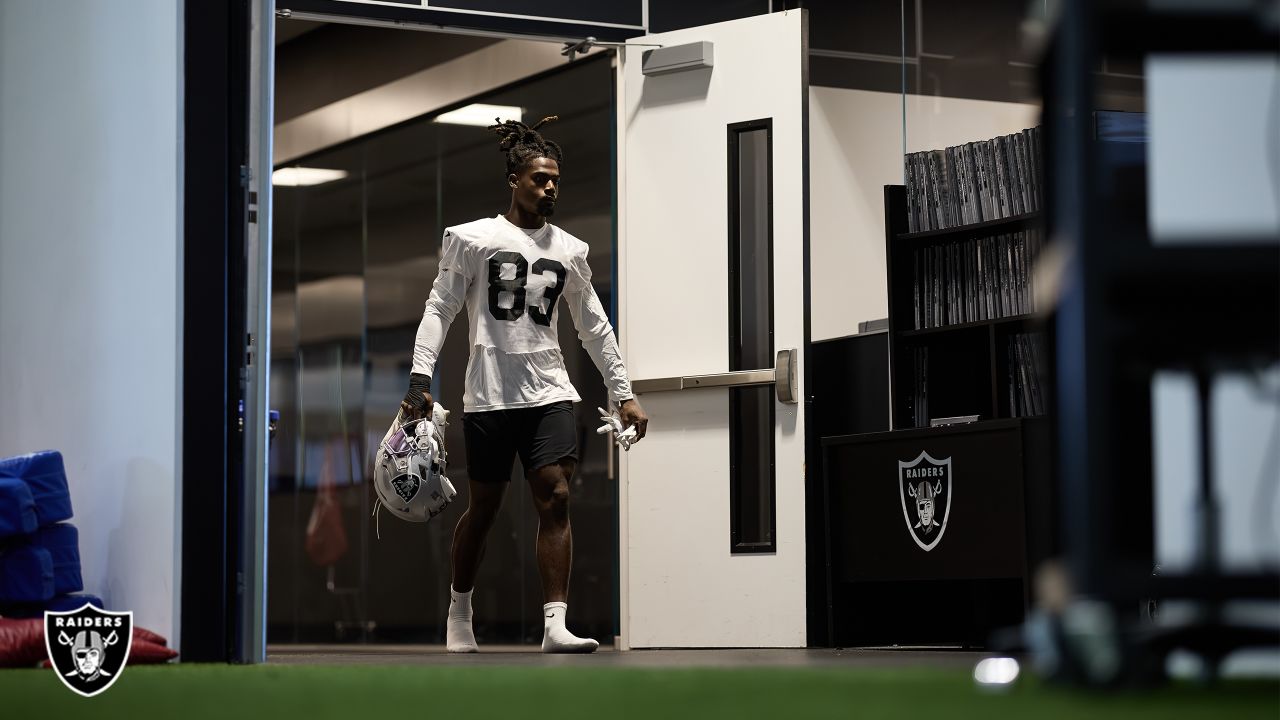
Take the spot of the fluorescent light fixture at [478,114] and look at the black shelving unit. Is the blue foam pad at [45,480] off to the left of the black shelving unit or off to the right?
right

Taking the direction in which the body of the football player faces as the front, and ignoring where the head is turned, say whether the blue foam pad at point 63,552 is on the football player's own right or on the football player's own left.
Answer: on the football player's own right

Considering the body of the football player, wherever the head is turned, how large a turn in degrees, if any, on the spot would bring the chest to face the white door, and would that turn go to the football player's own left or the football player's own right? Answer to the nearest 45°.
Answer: approximately 90° to the football player's own left

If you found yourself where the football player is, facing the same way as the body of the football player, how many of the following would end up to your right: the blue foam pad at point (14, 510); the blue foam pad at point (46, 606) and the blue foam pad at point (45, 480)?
3

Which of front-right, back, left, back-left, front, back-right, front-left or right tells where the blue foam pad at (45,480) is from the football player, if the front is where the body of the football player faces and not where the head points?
right

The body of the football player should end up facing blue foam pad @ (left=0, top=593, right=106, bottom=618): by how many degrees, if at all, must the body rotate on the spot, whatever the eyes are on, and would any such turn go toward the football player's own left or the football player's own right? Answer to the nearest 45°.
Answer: approximately 90° to the football player's own right

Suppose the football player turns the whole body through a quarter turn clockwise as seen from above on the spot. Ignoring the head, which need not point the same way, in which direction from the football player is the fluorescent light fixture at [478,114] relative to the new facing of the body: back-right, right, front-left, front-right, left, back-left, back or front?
back-right

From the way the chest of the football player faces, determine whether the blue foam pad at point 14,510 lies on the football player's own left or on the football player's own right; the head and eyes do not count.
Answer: on the football player's own right

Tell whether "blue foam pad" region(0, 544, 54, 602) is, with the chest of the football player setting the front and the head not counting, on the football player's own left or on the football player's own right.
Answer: on the football player's own right

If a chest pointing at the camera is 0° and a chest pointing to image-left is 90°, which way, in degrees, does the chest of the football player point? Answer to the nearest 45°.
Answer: approximately 315°

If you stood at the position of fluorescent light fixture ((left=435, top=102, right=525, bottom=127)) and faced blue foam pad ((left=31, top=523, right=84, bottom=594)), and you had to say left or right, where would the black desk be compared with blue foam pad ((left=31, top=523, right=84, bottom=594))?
left
